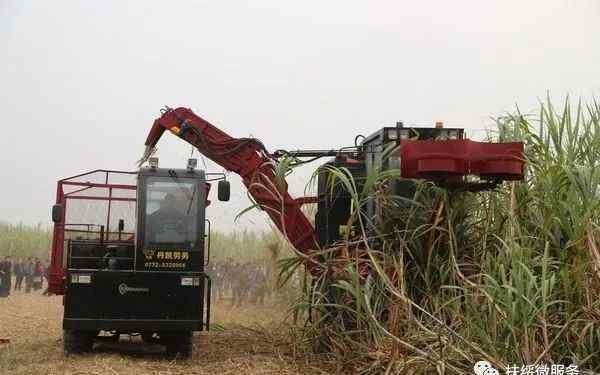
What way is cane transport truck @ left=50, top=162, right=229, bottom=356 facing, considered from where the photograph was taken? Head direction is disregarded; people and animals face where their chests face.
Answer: facing the viewer

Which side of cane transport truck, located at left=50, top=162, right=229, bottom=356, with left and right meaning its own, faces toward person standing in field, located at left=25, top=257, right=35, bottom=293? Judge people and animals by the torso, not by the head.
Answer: back

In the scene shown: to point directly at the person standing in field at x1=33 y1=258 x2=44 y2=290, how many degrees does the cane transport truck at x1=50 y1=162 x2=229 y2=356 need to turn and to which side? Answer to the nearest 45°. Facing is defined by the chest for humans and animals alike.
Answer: approximately 180°

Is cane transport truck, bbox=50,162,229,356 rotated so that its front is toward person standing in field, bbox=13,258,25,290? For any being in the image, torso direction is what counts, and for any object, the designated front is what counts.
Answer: no

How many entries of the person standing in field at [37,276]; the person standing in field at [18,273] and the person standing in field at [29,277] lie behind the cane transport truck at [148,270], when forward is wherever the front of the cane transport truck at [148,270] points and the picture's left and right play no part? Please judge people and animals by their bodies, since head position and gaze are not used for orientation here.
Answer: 3
